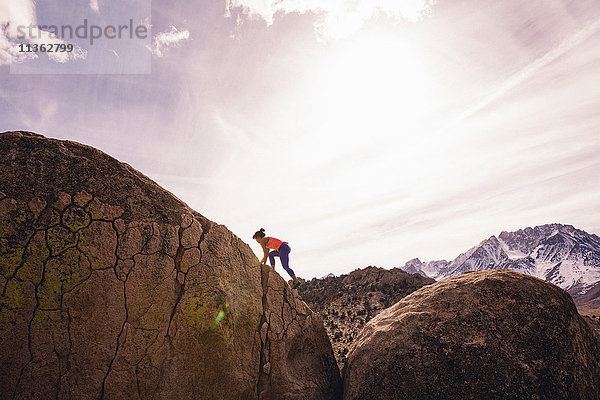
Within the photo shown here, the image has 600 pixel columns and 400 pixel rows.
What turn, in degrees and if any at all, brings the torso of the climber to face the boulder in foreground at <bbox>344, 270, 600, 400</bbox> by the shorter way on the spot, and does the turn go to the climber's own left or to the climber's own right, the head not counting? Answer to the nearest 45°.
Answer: approximately 135° to the climber's own left

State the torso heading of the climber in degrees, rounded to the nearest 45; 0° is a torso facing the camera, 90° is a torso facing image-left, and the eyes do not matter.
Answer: approximately 90°
